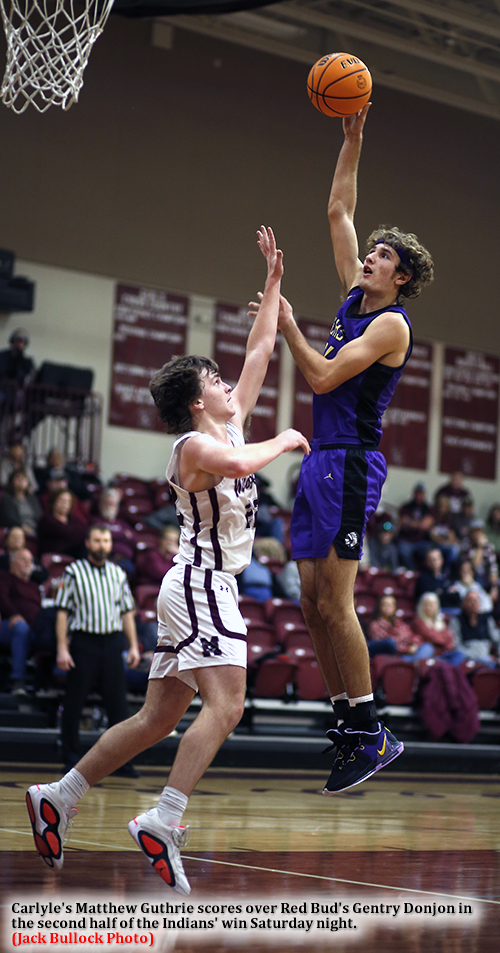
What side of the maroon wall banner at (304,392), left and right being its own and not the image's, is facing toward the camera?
front

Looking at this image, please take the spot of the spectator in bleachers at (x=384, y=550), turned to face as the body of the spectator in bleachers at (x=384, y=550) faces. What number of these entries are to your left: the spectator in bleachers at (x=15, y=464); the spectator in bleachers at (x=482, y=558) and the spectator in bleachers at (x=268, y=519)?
1

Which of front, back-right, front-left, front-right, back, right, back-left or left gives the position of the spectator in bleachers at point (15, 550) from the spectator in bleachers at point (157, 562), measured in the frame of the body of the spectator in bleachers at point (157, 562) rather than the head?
right

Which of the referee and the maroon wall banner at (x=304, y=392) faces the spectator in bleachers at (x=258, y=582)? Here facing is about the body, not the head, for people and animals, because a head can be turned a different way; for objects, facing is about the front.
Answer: the maroon wall banner

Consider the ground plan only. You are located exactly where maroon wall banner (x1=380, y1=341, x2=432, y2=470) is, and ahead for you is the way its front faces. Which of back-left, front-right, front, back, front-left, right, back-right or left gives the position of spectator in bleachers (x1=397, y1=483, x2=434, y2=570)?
front

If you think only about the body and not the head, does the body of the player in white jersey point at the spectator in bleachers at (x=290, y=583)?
no

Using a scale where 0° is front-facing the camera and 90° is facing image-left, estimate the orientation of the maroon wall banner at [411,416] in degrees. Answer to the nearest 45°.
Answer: approximately 0°

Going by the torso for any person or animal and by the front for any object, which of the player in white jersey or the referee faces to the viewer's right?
the player in white jersey

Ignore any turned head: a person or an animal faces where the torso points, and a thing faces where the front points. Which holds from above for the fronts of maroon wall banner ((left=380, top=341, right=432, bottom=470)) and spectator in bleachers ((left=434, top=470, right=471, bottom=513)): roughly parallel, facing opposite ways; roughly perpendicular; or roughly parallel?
roughly parallel

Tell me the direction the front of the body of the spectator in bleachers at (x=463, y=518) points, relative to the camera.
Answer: toward the camera

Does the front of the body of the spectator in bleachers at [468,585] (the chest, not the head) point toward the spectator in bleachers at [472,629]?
yes

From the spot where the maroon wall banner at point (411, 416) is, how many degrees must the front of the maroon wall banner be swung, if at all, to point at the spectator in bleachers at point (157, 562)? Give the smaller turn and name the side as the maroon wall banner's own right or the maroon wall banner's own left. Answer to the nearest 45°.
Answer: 0° — it already faces them

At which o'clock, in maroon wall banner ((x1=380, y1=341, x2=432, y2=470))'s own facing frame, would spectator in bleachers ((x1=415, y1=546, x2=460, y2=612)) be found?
The spectator in bleachers is roughly at 12 o'clock from the maroon wall banner.

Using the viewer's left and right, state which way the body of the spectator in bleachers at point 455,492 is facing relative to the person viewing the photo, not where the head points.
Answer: facing the viewer

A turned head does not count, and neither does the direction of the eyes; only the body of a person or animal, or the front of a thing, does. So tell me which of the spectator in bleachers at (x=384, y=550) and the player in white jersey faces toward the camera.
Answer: the spectator in bleachers

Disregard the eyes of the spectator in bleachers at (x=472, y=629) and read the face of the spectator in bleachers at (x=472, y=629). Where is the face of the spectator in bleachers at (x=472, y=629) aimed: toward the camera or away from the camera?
toward the camera
